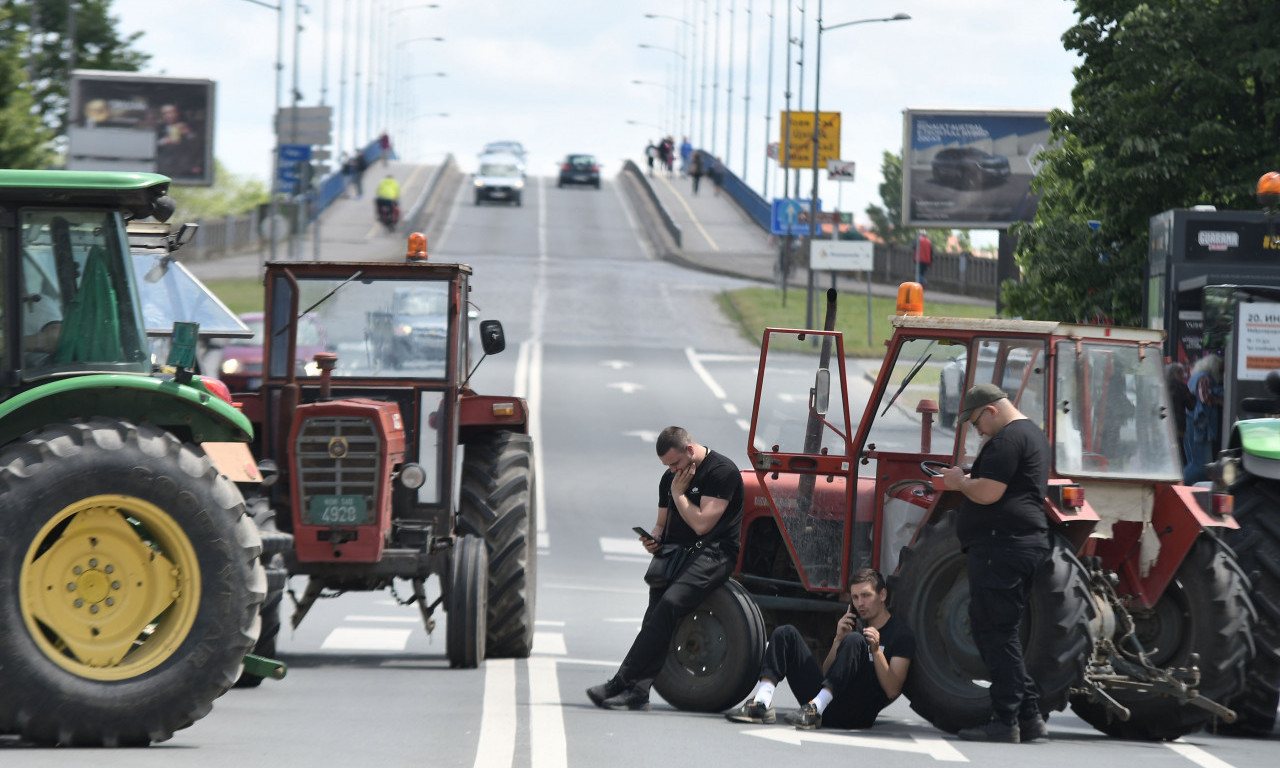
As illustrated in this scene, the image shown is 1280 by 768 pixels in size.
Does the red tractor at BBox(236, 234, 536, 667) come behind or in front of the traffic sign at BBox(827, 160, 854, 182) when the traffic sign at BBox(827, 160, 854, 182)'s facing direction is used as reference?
in front

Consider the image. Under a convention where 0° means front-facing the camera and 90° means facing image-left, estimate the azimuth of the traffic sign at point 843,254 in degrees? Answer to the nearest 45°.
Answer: approximately 0°

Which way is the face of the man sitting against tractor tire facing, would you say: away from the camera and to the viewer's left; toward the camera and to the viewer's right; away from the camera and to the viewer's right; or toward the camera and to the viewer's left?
toward the camera and to the viewer's left

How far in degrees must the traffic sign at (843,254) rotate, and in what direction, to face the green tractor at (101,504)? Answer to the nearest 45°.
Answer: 0° — it already faces it

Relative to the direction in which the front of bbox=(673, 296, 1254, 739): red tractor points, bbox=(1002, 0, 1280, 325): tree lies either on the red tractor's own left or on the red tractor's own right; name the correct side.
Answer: on the red tractor's own right

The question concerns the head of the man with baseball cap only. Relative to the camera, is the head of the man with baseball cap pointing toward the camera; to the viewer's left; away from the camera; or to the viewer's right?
to the viewer's left

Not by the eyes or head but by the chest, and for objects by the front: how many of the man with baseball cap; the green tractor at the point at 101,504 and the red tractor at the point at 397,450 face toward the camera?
1

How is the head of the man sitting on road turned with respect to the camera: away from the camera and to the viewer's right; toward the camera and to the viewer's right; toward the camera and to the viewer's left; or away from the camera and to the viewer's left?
toward the camera and to the viewer's left

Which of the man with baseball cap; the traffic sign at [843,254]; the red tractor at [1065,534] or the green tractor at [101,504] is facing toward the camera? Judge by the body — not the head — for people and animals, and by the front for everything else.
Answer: the traffic sign

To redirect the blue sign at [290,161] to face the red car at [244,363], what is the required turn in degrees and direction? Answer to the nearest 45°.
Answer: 0° — it already faces it

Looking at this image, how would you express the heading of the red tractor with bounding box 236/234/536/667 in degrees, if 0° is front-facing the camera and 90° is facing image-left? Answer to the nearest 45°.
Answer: approximately 0°

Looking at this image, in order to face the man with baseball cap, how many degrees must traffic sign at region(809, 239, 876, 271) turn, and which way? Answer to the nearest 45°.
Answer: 0° — it already faces them

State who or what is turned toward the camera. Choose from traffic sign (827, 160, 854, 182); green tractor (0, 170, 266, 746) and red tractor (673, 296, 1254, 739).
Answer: the traffic sign

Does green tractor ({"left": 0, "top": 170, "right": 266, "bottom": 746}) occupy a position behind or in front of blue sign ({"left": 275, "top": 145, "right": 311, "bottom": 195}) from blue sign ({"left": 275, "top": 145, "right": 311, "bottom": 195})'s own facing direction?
in front
